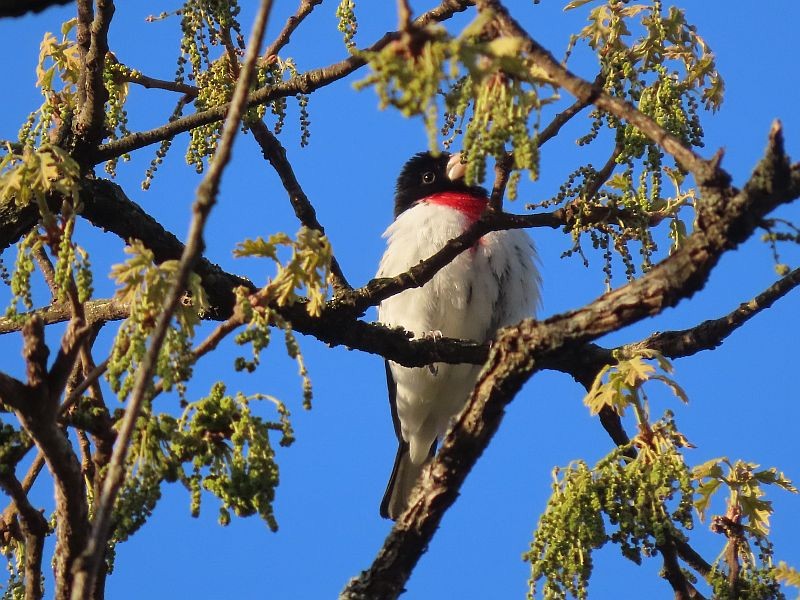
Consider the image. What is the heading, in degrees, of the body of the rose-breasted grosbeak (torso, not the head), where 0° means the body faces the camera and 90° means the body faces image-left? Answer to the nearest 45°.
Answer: approximately 315°

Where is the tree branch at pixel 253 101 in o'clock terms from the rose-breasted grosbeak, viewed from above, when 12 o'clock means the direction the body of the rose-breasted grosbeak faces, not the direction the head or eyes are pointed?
The tree branch is roughly at 2 o'clock from the rose-breasted grosbeak.

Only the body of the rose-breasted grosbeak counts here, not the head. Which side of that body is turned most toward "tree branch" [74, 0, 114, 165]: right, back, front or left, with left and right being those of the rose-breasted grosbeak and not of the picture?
right

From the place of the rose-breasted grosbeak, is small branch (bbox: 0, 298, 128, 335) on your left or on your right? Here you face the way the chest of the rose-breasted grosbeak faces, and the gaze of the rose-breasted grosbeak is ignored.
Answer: on your right

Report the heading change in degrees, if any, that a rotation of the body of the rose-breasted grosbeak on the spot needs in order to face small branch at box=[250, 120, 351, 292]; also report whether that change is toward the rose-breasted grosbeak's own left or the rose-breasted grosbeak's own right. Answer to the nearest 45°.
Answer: approximately 45° to the rose-breasted grosbeak's own right

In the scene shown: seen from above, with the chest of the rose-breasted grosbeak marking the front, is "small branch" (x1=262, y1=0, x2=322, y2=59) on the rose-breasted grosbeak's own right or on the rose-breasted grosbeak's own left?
on the rose-breasted grosbeak's own right
